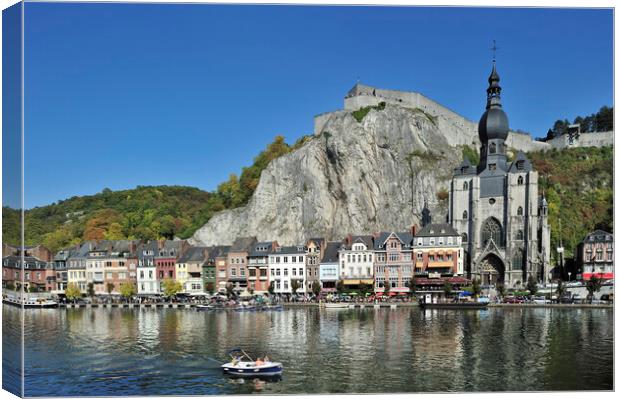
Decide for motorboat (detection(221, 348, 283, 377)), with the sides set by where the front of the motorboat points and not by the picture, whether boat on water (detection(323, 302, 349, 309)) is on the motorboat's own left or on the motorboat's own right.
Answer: on the motorboat's own left

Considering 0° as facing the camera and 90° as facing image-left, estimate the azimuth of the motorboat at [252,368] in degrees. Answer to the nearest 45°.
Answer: approximately 270°

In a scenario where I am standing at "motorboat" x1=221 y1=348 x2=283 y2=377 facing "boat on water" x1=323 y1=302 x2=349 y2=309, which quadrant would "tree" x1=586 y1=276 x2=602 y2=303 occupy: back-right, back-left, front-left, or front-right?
front-right
